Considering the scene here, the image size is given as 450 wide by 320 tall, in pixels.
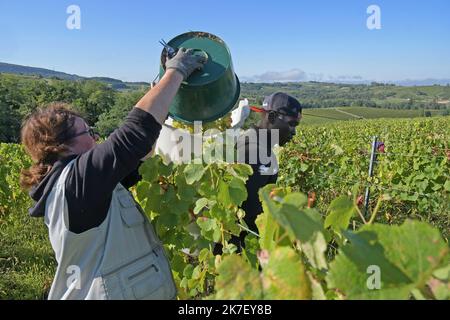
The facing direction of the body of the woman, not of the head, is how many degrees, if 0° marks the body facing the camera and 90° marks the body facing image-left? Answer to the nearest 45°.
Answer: approximately 270°

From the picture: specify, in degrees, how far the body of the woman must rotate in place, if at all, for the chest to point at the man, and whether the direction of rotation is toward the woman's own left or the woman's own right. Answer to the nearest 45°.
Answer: approximately 45° to the woman's own left
